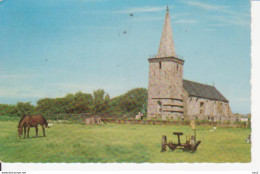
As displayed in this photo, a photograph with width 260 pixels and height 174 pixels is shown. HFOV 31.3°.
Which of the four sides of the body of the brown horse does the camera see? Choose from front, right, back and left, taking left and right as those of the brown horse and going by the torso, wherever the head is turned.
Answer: left

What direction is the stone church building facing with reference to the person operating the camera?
facing the viewer and to the left of the viewer

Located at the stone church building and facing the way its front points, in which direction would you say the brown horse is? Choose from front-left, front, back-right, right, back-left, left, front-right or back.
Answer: front
